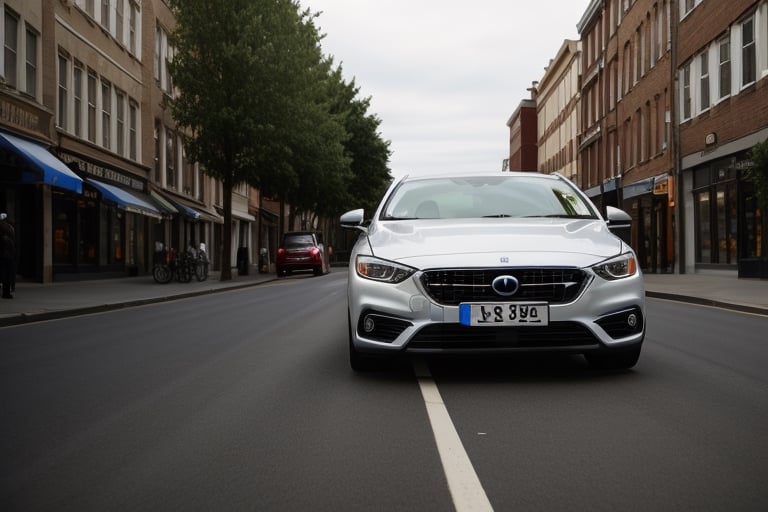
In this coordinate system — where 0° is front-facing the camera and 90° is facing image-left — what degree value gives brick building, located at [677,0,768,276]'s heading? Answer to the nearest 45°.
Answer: approximately 45°

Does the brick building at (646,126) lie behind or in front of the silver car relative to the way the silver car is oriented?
behind

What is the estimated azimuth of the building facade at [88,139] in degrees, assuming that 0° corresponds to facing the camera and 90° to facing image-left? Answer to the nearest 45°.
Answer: approximately 315°

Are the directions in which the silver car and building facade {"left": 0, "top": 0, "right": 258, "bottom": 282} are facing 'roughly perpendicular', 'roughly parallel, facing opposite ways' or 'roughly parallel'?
roughly perpendicular
